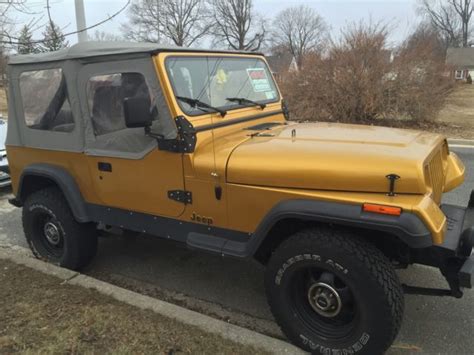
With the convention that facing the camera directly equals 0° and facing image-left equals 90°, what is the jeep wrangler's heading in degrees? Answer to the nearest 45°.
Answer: approximately 315°

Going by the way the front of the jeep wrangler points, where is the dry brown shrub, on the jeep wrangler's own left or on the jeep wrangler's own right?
on the jeep wrangler's own left
